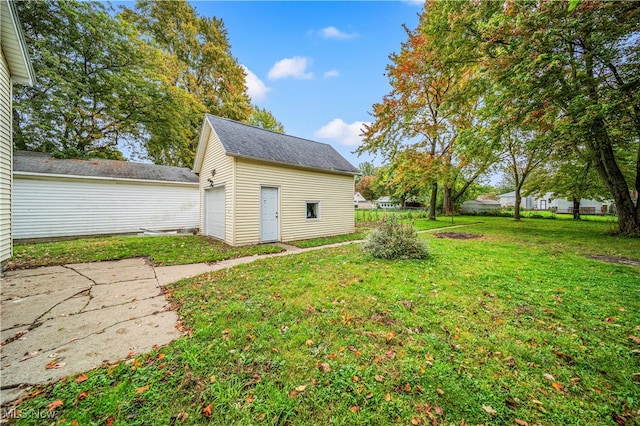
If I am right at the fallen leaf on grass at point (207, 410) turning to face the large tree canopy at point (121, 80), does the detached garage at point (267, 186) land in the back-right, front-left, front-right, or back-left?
front-right

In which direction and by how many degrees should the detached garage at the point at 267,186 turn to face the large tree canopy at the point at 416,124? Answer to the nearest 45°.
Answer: approximately 180°

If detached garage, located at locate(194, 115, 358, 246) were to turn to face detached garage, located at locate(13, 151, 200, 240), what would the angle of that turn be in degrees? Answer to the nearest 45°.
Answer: approximately 45° to its right

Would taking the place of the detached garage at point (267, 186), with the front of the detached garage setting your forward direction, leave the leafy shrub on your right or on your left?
on your left

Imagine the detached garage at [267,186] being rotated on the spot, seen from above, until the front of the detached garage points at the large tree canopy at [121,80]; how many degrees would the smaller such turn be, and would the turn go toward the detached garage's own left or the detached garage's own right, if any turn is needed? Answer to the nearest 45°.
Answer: approximately 90° to the detached garage's own right

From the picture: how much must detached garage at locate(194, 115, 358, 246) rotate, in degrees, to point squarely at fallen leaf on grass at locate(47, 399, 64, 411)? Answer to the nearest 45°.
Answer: approximately 45° to its left

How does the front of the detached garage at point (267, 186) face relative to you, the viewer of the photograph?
facing the viewer and to the left of the viewer

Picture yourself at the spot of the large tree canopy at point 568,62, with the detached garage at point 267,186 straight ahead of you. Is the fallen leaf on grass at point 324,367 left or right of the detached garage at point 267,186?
left

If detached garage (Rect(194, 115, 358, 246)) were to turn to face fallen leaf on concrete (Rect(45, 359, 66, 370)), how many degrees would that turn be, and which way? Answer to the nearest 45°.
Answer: approximately 45° to its left

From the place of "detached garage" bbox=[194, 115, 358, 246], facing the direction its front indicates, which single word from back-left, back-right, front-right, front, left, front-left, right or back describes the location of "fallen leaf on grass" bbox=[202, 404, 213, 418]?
front-left

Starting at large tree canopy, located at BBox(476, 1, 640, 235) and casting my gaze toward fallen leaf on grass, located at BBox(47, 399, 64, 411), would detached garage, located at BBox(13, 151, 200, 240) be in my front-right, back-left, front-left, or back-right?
front-right

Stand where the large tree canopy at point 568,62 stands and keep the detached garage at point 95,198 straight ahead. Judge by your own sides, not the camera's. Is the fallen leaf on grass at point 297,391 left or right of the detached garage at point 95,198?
left
